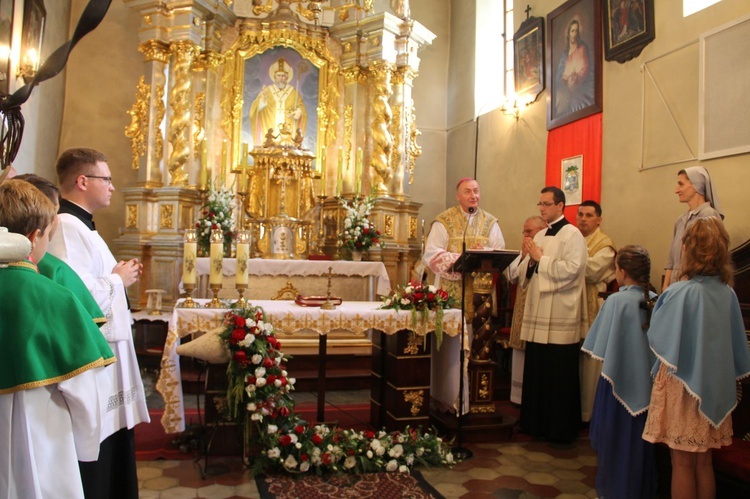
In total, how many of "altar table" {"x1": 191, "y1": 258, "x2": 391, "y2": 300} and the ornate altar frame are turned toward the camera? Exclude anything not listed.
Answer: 2

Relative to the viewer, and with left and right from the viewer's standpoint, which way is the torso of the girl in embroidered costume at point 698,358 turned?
facing away from the viewer and to the left of the viewer

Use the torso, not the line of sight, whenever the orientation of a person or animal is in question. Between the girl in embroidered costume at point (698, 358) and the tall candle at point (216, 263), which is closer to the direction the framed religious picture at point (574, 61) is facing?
the tall candle

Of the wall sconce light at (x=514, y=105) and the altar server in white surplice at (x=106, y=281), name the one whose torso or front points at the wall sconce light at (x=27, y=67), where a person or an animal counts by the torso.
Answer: the wall sconce light at (x=514, y=105)

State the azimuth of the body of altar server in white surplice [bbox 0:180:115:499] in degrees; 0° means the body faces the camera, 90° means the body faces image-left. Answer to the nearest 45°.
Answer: approximately 225°

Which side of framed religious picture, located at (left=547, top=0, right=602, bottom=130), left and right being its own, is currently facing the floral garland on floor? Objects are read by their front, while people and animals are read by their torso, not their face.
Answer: front

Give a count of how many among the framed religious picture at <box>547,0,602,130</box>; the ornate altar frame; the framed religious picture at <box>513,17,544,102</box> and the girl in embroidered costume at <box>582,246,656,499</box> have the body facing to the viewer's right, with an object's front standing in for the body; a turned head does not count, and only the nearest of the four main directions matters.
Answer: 0

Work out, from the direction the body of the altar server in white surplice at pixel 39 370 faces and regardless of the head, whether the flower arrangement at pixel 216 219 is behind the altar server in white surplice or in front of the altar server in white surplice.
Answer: in front

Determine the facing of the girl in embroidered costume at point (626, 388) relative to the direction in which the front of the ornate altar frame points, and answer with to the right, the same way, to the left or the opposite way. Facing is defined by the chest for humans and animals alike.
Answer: the opposite way

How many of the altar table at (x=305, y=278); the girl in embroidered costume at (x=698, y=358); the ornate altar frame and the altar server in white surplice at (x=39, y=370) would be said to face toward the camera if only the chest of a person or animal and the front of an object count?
2

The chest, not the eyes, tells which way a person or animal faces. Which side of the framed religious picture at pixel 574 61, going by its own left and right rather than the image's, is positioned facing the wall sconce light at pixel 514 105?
right

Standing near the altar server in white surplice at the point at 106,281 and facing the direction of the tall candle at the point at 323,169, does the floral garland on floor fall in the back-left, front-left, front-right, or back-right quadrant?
front-right

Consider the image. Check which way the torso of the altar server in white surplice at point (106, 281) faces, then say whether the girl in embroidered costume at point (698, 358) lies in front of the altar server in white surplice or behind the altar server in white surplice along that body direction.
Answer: in front

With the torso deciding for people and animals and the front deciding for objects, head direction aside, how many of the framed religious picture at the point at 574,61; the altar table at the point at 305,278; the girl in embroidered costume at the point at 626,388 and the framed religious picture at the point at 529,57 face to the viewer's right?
0

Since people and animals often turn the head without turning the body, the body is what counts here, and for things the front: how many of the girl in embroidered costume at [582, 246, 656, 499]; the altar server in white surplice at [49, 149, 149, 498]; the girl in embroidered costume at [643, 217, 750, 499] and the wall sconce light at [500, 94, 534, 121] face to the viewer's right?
1

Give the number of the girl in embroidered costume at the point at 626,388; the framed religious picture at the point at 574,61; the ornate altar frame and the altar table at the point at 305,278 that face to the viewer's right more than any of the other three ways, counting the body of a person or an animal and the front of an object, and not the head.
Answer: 0

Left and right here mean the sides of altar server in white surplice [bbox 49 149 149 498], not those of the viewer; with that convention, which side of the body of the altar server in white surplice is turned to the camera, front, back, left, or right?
right

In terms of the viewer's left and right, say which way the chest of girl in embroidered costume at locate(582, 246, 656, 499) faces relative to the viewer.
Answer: facing away from the viewer and to the left of the viewer

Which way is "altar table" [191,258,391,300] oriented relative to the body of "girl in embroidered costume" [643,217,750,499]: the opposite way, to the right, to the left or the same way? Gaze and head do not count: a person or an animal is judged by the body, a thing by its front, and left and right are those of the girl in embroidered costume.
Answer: the opposite way

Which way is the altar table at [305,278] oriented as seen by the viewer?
toward the camera

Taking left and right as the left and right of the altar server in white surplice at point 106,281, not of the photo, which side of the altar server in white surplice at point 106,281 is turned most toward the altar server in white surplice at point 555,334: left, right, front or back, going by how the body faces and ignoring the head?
front

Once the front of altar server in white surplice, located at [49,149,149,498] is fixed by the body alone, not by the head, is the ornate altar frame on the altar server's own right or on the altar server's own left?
on the altar server's own left

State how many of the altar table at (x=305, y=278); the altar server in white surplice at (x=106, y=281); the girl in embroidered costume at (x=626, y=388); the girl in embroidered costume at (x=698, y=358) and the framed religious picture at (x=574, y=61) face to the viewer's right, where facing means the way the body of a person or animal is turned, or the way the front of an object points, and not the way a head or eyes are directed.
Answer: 1

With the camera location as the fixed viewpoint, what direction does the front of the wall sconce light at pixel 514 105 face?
facing the viewer and to the left of the viewer
